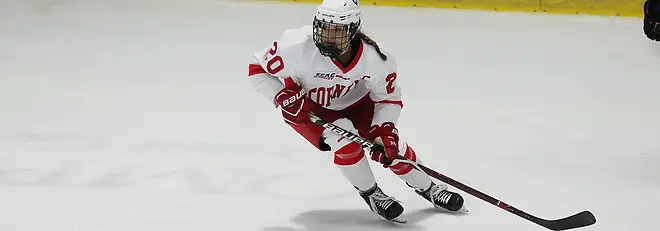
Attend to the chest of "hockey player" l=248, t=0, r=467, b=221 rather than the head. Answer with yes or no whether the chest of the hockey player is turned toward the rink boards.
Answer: no

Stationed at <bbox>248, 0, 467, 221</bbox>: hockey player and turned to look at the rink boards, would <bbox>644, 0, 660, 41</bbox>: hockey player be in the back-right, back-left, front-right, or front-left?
front-right

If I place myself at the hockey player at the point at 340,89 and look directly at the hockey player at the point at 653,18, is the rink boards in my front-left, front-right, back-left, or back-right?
front-left

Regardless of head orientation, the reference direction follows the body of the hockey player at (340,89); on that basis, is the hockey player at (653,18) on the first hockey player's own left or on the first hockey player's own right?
on the first hockey player's own left

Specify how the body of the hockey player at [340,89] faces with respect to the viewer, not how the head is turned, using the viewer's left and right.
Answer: facing the viewer and to the right of the viewer
